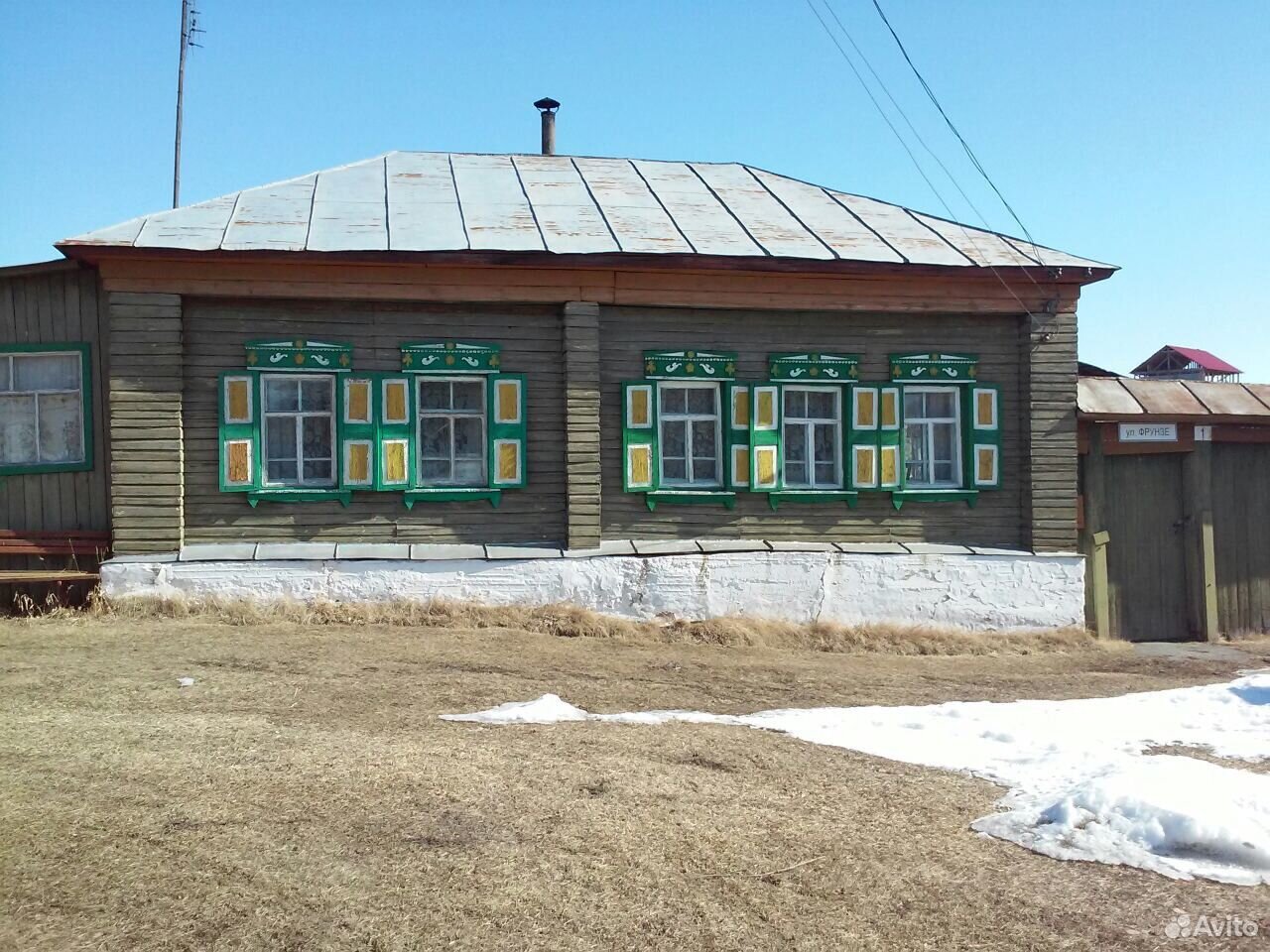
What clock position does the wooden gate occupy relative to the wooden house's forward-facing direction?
The wooden gate is roughly at 9 o'clock from the wooden house.

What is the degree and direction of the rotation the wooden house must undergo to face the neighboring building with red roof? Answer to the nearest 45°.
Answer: approximately 135° to its left

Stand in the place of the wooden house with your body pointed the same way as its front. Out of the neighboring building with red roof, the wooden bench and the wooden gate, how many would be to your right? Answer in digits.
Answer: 1

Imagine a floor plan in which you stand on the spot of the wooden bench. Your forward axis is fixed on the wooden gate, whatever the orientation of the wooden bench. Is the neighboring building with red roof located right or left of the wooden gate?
left

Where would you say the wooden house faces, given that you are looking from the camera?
facing the viewer

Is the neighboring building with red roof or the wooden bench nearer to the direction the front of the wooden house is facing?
the wooden bench

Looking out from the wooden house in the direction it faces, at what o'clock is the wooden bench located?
The wooden bench is roughly at 3 o'clock from the wooden house.

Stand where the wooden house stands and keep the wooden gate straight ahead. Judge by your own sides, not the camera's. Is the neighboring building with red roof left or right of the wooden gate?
left
